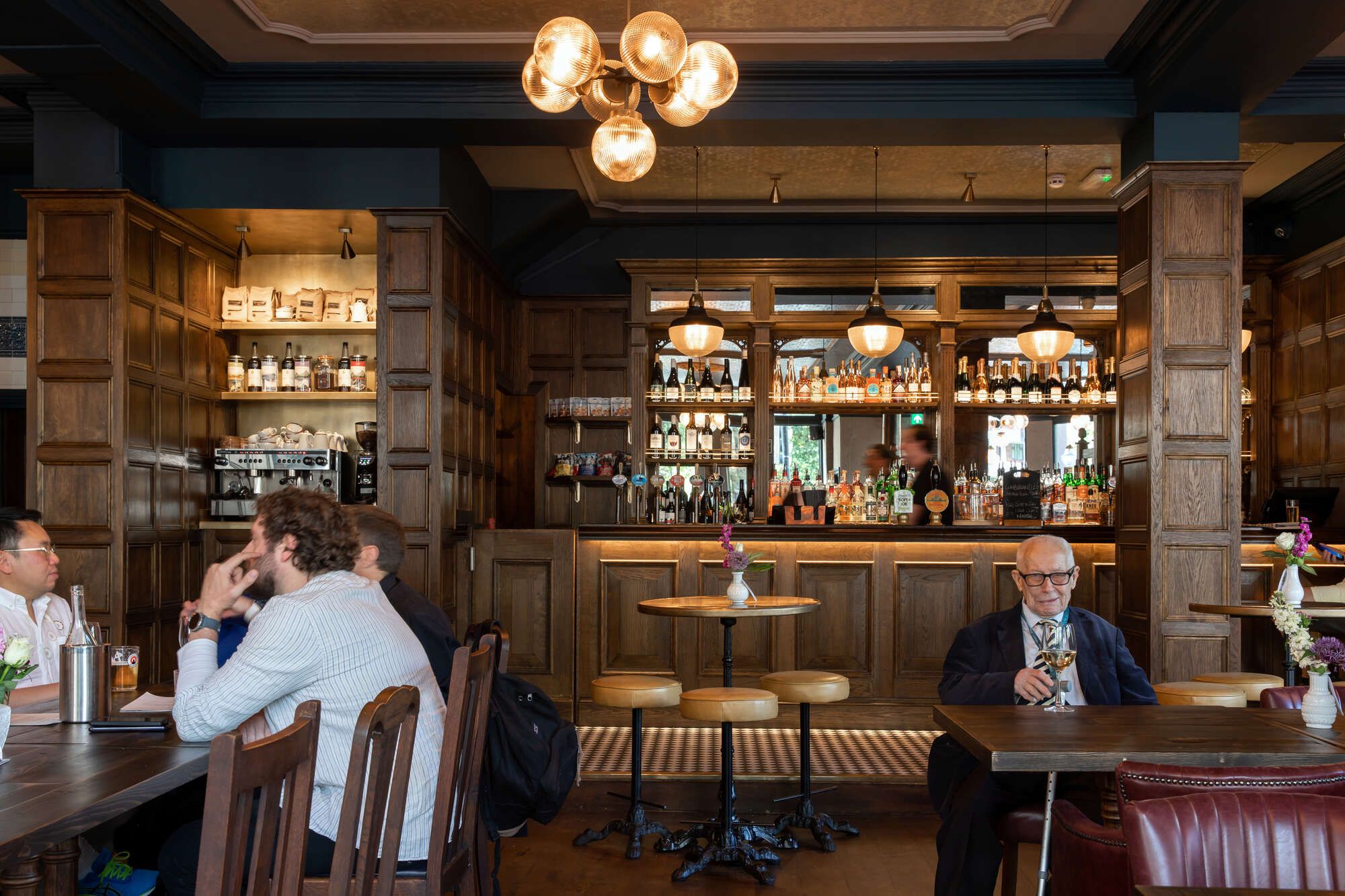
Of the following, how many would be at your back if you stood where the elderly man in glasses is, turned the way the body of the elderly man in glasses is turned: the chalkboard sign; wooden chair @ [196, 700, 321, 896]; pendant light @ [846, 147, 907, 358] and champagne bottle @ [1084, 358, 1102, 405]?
3

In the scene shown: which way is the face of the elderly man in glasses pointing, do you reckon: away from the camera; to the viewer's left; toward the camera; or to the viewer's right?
toward the camera

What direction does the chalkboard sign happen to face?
toward the camera

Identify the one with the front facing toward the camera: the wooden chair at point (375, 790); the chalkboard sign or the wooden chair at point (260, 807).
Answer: the chalkboard sign

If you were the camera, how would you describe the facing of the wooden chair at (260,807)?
facing away from the viewer and to the left of the viewer

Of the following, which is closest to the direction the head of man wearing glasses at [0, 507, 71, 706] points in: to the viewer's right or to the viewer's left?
to the viewer's right

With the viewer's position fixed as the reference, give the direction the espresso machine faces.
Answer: facing the viewer

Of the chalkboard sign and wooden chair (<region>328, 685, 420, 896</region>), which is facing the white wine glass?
the chalkboard sign

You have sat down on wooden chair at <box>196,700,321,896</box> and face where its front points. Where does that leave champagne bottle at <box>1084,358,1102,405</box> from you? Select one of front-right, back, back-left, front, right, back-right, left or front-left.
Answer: right

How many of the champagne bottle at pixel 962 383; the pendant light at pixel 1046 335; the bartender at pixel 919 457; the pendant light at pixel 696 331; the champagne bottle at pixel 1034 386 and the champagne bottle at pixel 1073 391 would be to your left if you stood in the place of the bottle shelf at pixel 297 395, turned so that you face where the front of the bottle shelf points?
6

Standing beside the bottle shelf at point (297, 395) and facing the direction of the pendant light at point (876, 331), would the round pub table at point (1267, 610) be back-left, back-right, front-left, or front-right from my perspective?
front-right

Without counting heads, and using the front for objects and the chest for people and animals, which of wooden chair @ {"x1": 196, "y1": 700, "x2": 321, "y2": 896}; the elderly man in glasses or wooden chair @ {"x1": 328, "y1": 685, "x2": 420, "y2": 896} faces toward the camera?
the elderly man in glasses

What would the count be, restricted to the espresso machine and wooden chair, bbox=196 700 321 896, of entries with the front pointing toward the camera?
1

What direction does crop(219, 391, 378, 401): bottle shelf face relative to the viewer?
toward the camera

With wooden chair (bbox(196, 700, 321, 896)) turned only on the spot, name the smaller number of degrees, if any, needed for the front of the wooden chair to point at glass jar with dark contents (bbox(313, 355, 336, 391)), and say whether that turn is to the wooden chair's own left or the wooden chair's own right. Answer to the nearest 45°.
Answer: approximately 45° to the wooden chair's own right

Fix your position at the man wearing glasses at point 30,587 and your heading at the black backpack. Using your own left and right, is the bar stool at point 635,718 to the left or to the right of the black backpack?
left

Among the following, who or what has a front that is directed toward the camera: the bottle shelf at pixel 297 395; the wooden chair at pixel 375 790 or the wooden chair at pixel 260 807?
the bottle shelf

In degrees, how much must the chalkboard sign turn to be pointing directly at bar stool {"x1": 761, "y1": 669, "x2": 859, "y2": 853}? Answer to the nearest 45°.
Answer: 0° — it already faces it
